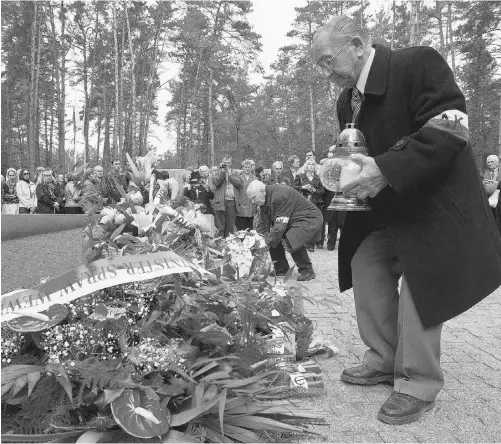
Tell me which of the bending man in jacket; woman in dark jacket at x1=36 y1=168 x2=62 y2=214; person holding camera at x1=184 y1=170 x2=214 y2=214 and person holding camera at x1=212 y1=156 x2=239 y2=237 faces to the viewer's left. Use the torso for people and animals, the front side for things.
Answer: the bending man in jacket

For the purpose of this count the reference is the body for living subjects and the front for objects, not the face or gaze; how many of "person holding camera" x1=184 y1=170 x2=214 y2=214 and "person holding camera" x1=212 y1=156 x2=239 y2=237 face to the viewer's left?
0

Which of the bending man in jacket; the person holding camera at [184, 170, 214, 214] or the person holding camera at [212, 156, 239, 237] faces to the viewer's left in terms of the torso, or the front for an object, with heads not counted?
the bending man in jacket

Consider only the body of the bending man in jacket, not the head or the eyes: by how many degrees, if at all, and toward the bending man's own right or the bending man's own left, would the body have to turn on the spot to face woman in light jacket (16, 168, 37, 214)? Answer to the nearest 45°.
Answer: approximately 45° to the bending man's own right

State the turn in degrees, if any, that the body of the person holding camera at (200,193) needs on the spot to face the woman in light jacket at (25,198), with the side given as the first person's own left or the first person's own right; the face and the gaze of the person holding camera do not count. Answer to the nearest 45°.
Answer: approximately 90° to the first person's own right

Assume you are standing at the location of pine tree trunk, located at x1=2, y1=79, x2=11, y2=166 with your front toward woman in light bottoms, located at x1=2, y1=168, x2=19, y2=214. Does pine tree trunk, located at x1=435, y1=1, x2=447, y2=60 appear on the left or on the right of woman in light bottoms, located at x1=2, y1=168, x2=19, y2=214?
left

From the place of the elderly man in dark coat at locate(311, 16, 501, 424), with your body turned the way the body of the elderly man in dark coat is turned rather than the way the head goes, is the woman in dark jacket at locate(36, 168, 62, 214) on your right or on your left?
on your right

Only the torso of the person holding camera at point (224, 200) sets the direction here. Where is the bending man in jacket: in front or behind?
in front

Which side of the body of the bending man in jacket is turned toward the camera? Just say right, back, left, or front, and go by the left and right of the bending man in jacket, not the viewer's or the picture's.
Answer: left

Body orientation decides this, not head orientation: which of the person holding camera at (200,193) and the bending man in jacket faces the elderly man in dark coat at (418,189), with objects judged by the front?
the person holding camera

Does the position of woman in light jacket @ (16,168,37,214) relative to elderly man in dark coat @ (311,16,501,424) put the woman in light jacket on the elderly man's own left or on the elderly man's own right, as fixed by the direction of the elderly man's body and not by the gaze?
on the elderly man's own right
